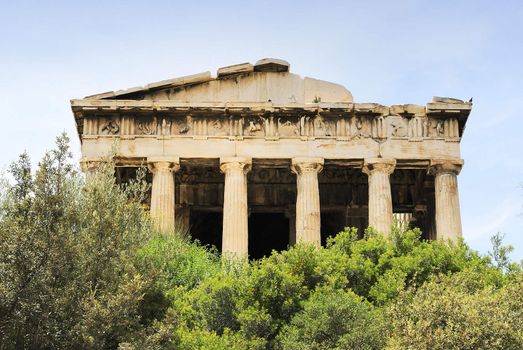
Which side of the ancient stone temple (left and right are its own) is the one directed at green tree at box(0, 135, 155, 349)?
front

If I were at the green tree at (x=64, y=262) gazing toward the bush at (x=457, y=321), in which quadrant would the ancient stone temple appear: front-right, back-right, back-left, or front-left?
front-left

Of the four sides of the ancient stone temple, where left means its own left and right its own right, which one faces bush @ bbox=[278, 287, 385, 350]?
front

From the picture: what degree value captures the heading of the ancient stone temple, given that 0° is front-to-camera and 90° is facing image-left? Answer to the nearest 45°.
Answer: approximately 0°

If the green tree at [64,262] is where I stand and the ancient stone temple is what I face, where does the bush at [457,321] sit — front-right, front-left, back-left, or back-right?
front-right

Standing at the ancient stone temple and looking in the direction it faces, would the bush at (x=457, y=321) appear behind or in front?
in front

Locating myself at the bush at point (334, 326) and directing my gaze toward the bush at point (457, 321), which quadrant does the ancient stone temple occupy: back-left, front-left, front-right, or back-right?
back-left
